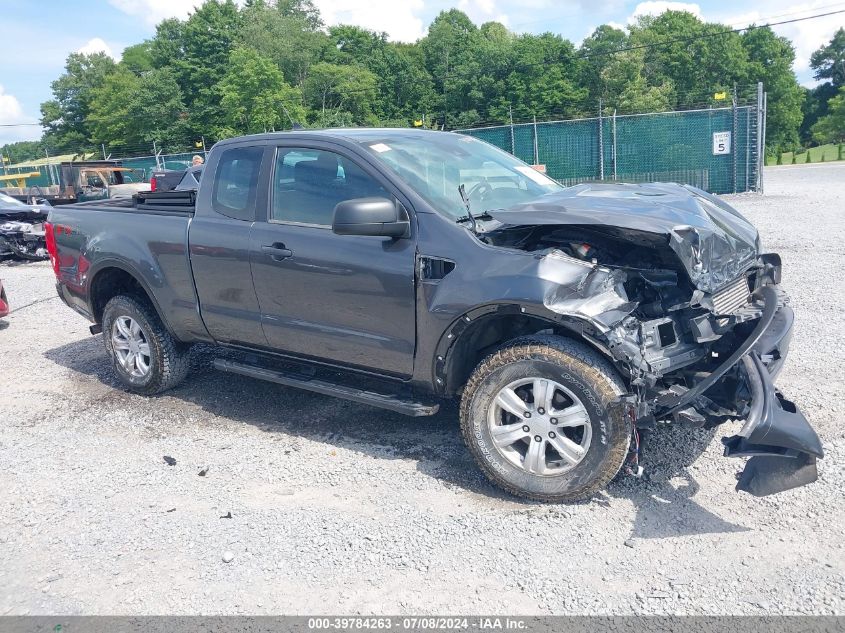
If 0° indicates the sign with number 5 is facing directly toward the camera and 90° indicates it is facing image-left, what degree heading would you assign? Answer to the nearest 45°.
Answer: approximately 0°

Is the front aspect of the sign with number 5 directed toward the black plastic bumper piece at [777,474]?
yes

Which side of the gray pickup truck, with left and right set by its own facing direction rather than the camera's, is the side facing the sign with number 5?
left

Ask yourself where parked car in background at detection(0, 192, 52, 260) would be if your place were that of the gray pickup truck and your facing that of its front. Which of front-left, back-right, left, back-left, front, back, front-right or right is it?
back

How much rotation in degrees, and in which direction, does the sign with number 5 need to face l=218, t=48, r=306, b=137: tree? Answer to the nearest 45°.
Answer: approximately 135° to its right

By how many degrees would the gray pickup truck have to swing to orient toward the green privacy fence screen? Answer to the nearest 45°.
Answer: approximately 135° to its left

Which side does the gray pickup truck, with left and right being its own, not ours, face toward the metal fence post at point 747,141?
left

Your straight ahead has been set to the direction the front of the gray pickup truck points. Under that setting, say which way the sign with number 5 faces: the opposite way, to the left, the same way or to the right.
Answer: to the right

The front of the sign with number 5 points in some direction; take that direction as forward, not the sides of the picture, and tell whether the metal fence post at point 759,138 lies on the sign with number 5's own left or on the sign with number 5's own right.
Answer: on the sign with number 5's own left

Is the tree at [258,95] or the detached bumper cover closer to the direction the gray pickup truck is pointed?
the detached bumper cover
